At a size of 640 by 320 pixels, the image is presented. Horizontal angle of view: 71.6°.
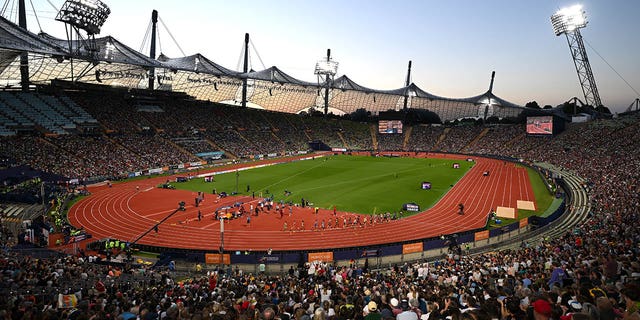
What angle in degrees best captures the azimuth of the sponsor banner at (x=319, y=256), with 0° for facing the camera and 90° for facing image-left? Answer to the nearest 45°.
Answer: approximately 0°

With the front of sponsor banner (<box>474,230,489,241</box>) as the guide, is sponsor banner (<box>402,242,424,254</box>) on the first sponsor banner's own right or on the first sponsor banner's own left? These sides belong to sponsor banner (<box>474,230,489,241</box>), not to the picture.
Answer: on the first sponsor banner's own right

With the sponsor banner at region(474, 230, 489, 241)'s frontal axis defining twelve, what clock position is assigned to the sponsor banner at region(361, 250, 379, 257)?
the sponsor banner at region(361, 250, 379, 257) is roughly at 3 o'clock from the sponsor banner at region(474, 230, 489, 241).

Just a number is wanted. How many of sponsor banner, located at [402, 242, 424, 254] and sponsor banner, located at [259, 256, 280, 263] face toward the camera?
2

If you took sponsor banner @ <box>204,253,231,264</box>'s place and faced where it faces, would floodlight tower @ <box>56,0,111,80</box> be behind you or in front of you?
behind

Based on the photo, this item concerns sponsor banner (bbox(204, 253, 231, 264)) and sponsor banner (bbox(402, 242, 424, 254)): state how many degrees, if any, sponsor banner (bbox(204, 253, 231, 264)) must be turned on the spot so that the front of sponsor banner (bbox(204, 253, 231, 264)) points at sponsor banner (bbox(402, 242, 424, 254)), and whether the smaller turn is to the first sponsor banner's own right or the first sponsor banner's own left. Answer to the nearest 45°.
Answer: approximately 90° to the first sponsor banner's own left

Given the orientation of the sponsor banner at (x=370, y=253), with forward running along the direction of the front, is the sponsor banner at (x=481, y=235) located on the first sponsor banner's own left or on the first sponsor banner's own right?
on the first sponsor banner's own left

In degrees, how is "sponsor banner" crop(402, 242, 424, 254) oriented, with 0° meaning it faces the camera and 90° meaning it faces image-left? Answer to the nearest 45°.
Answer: approximately 0°

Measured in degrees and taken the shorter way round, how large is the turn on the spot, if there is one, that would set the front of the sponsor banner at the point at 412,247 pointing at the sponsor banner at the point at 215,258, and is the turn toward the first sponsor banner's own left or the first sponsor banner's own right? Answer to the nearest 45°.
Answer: approximately 90° to the first sponsor banner's own right

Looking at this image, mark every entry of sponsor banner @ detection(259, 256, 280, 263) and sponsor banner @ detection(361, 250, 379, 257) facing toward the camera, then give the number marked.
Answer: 2
